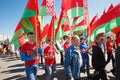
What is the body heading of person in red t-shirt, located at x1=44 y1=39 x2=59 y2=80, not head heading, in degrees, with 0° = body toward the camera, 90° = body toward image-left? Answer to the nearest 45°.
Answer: approximately 315°
